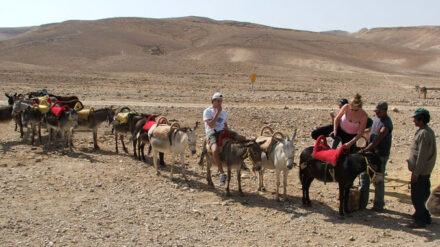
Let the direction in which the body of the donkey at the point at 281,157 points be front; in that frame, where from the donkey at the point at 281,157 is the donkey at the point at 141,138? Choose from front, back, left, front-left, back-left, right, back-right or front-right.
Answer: back

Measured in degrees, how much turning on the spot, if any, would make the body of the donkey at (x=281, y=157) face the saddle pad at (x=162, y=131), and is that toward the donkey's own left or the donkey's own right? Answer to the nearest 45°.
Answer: approximately 180°
